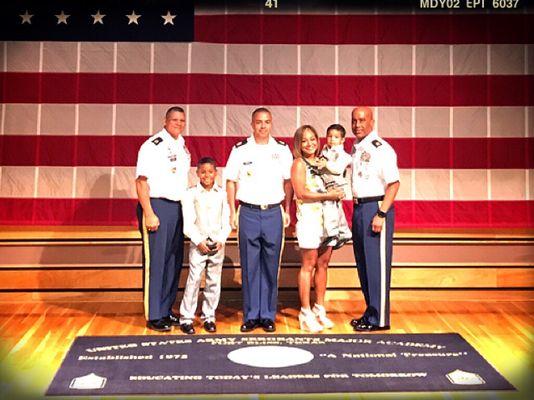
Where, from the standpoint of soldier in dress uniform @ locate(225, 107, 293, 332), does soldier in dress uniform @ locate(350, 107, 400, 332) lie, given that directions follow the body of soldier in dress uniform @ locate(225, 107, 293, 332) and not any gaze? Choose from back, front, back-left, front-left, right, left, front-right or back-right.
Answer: left

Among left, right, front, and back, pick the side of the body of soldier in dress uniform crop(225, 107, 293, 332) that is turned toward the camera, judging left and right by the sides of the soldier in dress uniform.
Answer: front

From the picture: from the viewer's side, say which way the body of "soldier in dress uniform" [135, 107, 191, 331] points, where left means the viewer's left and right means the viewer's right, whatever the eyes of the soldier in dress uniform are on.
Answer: facing the viewer and to the right of the viewer

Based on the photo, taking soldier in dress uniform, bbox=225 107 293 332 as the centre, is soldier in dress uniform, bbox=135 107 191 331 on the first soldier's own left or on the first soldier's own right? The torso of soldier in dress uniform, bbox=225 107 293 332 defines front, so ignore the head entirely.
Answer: on the first soldier's own right

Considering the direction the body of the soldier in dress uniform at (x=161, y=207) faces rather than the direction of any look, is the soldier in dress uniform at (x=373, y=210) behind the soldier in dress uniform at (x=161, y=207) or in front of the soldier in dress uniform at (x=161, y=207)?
in front

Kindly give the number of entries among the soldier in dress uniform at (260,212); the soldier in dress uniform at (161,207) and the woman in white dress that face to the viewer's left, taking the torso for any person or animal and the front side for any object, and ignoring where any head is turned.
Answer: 0

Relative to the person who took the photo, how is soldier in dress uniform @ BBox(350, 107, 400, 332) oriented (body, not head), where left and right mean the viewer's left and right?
facing the viewer and to the left of the viewer

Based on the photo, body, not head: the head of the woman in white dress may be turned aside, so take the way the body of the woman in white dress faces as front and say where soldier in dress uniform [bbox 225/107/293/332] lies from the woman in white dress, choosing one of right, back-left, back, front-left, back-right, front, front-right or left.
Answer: back-right

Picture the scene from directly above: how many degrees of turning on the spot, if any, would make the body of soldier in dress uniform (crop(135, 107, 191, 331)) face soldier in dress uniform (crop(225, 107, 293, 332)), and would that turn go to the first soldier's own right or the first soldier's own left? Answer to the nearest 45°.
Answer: approximately 45° to the first soldier's own left

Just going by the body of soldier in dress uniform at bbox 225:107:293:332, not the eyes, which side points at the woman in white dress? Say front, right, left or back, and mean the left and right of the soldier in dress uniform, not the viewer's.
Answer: left

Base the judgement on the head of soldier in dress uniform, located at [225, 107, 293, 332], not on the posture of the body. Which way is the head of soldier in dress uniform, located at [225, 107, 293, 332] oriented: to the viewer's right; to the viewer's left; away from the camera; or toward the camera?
toward the camera

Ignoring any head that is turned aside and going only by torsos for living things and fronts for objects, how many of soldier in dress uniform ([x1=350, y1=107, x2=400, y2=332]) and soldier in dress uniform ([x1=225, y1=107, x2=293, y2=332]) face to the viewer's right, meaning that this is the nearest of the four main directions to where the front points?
0
